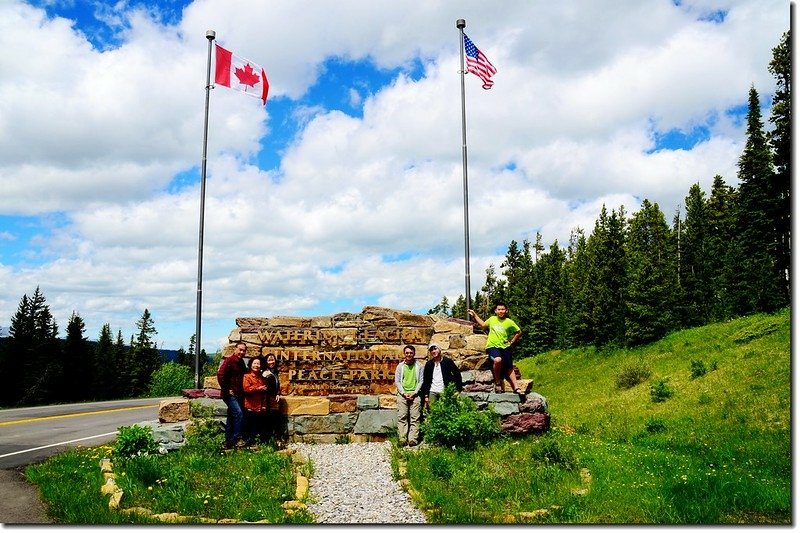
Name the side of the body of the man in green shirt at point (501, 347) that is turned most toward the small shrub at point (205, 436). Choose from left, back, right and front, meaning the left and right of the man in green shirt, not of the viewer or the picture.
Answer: right

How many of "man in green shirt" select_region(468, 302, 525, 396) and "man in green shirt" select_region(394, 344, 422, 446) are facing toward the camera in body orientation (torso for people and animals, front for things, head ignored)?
2

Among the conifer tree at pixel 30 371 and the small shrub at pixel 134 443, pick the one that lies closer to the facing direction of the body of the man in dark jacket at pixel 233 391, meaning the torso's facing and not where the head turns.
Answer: the small shrub

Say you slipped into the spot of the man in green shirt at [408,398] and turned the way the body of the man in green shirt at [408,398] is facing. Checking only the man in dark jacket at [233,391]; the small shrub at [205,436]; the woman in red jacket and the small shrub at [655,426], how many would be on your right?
3

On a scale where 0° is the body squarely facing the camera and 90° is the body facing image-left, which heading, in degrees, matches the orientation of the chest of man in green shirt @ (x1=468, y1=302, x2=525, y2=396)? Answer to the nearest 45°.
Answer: approximately 0°

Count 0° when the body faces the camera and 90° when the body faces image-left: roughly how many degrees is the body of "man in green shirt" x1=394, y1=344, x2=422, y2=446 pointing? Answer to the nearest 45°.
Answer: approximately 0°

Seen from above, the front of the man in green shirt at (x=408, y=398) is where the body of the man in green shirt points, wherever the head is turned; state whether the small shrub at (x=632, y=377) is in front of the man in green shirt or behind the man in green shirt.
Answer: behind
